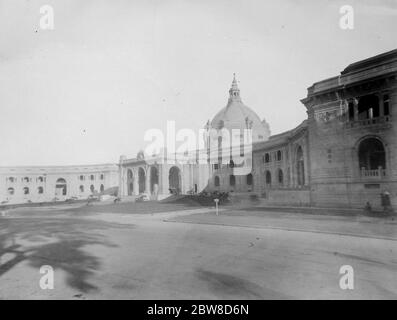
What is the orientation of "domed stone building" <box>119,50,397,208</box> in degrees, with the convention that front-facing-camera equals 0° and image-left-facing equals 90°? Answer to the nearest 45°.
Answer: approximately 45°
